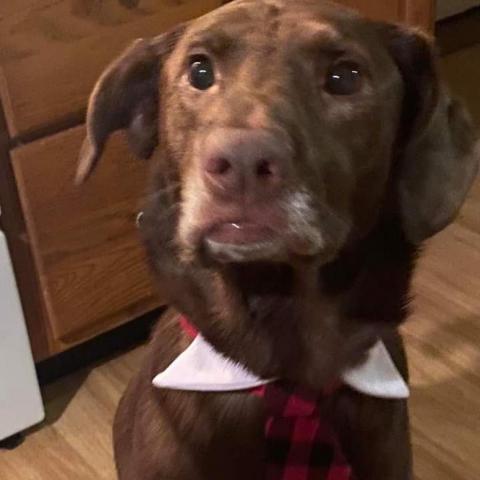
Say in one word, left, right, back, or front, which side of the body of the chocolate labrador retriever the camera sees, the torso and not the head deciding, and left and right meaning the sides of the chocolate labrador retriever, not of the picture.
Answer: front

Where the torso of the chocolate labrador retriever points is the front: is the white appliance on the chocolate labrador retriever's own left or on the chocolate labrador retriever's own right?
on the chocolate labrador retriever's own right

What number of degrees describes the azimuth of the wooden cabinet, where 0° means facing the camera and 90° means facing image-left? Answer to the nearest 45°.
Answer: approximately 315°

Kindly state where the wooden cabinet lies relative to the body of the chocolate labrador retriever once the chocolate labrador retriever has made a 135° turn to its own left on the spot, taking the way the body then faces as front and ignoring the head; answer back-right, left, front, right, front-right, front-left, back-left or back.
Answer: left
